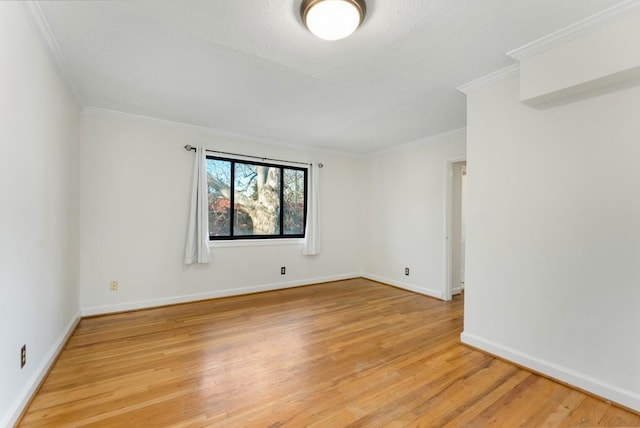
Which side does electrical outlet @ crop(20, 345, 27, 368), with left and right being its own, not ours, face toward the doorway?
front

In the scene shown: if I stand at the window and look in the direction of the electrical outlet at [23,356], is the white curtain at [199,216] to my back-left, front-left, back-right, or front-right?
front-right

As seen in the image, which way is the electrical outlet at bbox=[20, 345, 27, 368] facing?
to the viewer's right

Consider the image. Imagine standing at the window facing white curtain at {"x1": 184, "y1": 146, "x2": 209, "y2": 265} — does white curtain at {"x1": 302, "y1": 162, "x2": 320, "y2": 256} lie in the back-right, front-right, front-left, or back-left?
back-left

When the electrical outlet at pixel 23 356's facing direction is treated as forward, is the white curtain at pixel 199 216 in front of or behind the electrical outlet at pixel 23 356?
in front
